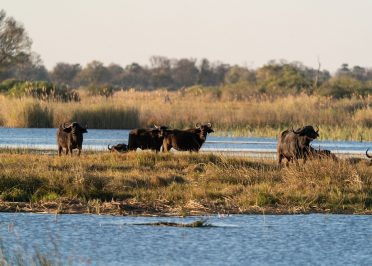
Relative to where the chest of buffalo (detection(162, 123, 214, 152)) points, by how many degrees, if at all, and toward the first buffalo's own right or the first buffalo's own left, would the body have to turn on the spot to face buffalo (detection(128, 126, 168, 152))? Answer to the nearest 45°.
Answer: approximately 180°

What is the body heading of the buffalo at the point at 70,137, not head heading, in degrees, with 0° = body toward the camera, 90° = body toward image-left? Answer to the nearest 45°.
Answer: approximately 315°

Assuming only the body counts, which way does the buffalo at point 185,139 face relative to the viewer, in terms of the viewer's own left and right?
facing to the right of the viewer

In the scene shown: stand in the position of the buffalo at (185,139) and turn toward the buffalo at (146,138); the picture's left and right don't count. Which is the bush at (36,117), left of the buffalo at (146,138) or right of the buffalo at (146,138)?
right

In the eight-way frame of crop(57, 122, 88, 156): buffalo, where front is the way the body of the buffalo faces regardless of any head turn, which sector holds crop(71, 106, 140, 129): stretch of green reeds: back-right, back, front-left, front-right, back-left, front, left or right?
back-left

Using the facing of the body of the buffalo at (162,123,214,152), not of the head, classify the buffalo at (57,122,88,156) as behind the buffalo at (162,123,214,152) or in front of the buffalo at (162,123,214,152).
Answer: behind

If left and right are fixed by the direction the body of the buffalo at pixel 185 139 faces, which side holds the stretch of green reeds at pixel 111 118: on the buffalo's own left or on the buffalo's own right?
on the buffalo's own left

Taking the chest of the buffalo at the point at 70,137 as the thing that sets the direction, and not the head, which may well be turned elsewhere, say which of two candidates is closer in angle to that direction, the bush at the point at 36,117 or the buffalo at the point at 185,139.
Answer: the buffalo

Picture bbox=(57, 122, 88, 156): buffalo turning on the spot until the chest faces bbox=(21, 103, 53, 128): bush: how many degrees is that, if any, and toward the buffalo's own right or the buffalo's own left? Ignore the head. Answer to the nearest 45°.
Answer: approximately 135° to the buffalo's own left
